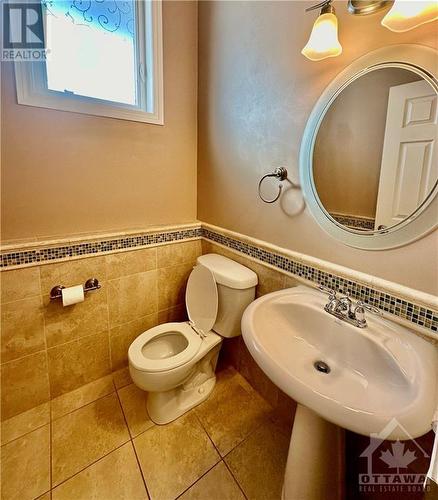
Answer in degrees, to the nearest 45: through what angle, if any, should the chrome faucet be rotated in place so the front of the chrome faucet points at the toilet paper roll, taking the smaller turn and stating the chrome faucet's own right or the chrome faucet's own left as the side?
approximately 45° to the chrome faucet's own right

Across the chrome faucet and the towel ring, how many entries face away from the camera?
0

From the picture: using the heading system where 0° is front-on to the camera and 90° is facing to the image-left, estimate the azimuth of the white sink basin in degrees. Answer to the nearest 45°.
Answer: approximately 45°

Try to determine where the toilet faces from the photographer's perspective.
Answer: facing the viewer and to the left of the viewer

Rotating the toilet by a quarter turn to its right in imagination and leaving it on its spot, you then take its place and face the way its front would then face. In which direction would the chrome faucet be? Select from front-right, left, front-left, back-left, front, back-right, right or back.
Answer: back
